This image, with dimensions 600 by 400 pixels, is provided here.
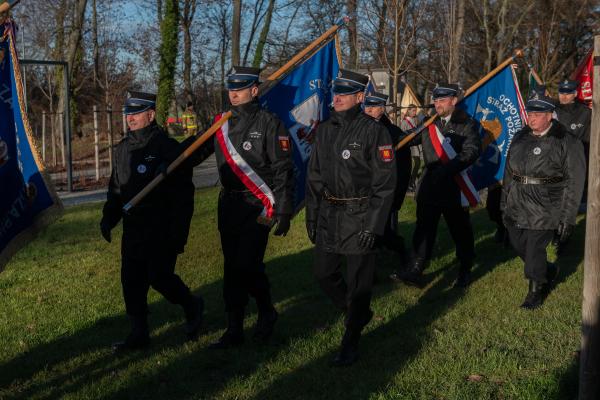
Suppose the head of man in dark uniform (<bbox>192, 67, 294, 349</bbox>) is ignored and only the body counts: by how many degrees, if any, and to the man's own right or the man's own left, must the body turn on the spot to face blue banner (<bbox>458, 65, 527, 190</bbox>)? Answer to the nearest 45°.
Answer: approximately 180°

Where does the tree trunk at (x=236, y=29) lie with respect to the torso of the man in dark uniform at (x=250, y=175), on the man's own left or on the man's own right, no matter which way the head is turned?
on the man's own right

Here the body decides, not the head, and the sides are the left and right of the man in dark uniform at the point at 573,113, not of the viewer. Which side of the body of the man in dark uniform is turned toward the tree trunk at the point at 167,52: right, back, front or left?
right

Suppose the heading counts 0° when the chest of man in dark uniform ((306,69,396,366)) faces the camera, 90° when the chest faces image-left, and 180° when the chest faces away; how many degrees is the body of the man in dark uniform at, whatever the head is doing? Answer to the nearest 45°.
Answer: approximately 45°

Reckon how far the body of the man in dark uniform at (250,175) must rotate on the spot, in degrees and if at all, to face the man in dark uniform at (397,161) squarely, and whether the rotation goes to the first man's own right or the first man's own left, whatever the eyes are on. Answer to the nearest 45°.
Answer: approximately 180°

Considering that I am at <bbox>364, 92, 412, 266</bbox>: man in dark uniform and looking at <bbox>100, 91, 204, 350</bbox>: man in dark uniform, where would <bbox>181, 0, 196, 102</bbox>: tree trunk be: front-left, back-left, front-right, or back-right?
back-right

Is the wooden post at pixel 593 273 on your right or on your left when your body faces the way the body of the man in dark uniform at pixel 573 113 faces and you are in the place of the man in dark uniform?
on your left
